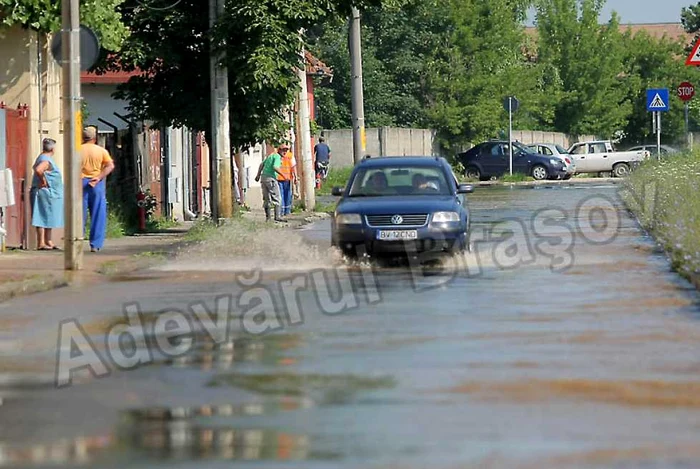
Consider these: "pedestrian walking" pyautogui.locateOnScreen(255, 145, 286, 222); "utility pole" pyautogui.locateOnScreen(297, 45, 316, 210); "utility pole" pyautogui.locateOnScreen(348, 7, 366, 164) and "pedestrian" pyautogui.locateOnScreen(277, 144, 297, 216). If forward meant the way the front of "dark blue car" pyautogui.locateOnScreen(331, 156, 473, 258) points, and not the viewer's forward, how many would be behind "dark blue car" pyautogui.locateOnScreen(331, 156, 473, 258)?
4

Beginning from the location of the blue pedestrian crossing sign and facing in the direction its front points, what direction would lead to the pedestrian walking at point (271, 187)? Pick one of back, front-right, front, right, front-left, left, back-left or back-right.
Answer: front-right

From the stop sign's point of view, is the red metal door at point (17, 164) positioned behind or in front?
in front

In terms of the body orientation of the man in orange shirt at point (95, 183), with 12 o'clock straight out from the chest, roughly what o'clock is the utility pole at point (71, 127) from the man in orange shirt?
The utility pole is roughly at 6 o'clock from the man in orange shirt.

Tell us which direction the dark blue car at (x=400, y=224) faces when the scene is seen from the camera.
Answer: facing the viewer

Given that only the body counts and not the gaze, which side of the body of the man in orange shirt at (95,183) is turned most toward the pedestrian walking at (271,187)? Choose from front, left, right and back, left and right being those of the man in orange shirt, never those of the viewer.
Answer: front

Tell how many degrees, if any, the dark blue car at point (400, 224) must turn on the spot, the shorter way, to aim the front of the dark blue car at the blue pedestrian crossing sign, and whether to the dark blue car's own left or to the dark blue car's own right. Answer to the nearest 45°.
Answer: approximately 180°

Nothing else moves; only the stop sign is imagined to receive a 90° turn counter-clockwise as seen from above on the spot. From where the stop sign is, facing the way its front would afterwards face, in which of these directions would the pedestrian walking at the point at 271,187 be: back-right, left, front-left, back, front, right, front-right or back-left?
back-right

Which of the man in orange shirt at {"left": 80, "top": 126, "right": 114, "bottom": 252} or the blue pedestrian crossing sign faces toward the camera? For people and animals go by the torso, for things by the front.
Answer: the blue pedestrian crossing sign

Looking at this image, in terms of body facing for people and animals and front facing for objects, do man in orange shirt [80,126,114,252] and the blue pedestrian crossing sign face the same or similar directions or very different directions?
very different directions
